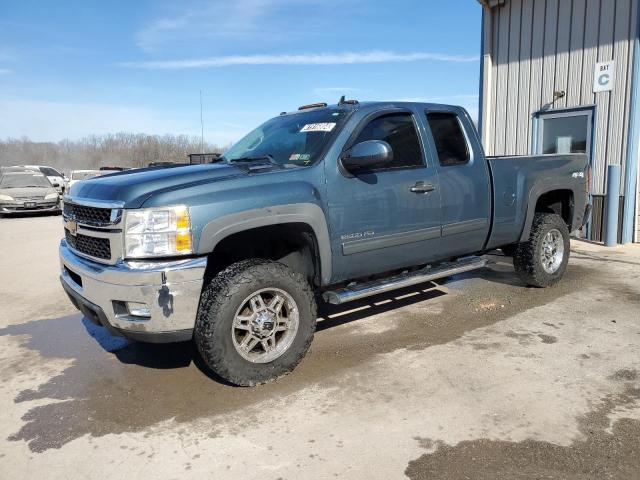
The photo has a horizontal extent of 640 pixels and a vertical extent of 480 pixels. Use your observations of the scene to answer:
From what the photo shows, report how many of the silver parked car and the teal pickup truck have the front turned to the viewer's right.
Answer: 0

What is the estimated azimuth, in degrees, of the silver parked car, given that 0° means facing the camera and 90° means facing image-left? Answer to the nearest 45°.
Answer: approximately 0°

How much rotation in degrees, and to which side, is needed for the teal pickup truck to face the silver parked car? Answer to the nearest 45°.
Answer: approximately 90° to its right

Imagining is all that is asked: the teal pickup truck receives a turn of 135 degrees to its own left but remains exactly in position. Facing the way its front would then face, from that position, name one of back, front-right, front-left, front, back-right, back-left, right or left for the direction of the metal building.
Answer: front-left

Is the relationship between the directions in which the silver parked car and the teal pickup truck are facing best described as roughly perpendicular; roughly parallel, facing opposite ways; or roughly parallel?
roughly perpendicular

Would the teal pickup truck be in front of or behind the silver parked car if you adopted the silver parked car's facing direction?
in front

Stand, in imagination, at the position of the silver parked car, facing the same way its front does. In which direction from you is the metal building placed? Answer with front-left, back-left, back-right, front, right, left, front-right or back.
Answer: front-left
